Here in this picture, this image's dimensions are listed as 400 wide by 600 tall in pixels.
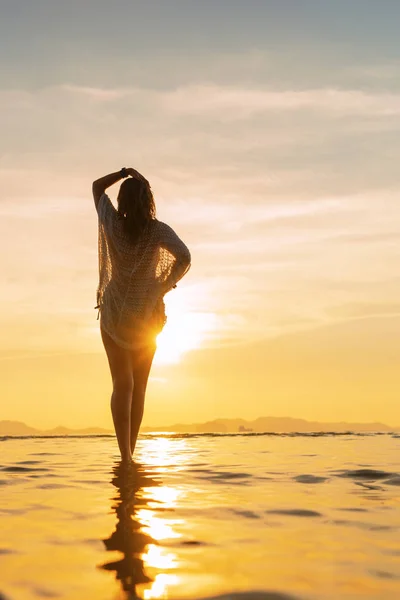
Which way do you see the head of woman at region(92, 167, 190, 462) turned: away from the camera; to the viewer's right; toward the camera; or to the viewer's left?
away from the camera

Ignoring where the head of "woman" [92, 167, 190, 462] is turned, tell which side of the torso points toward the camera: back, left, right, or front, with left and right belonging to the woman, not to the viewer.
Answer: back
